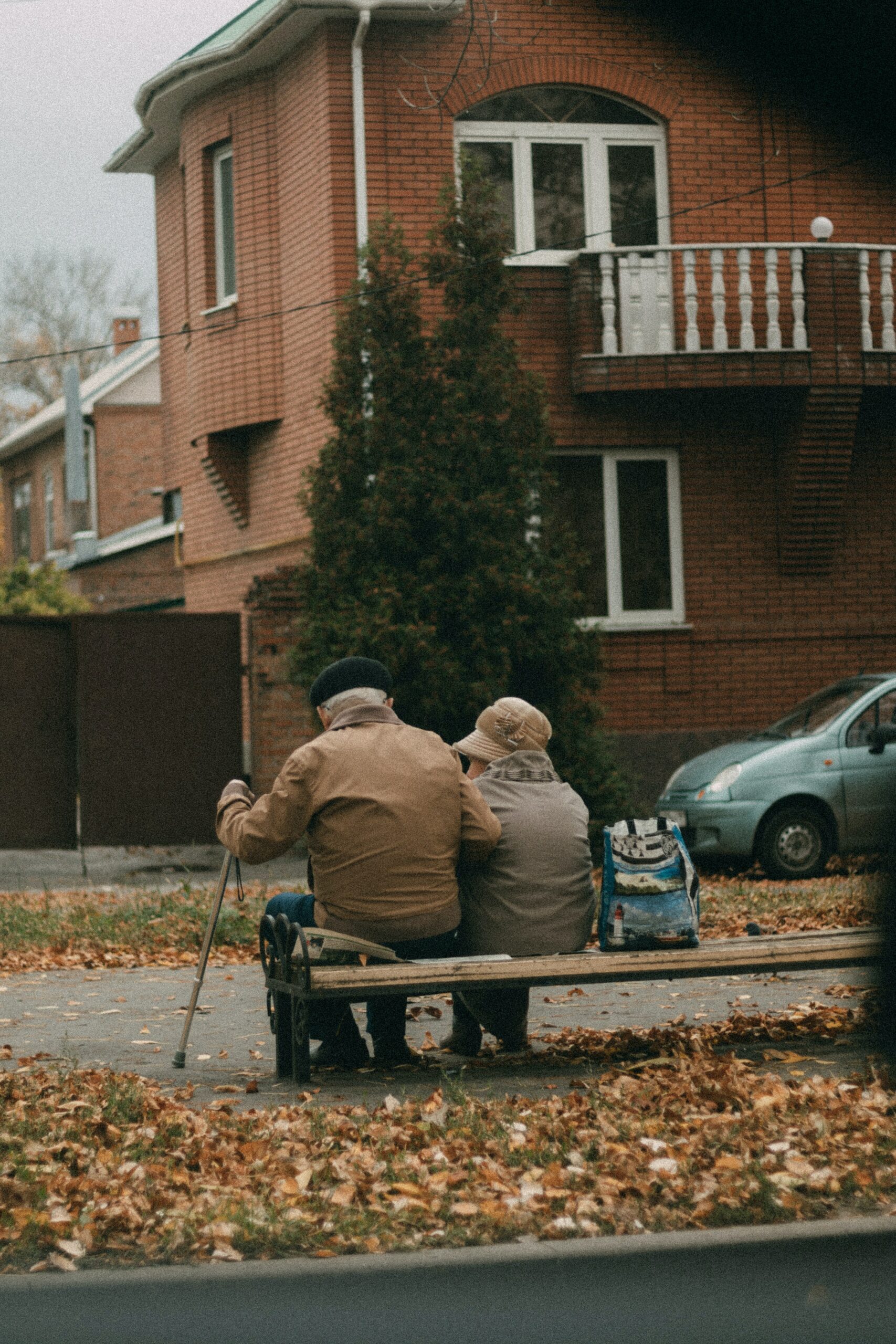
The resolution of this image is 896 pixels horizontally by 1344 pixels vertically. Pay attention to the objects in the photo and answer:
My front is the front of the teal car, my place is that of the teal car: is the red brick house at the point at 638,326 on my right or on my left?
on my right

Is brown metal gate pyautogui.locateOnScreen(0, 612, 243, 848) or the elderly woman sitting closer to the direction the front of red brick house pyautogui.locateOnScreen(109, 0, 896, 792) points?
the elderly woman sitting

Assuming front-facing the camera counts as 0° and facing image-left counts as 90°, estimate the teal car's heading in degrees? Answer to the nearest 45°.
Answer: approximately 45°

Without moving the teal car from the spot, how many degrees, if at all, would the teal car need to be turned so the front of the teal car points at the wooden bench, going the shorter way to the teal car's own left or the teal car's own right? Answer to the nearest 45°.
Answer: approximately 45° to the teal car's own left

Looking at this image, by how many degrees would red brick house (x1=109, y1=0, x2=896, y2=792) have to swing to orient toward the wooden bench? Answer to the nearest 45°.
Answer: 0° — it already faces it

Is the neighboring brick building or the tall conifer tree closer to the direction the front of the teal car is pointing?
the tall conifer tree

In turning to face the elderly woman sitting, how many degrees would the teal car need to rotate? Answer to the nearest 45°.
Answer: approximately 45° to its left

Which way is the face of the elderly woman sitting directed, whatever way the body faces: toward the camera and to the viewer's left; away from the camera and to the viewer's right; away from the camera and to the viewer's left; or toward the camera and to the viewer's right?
away from the camera and to the viewer's left

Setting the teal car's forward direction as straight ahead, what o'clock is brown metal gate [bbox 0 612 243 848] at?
The brown metal gate is roughly at 2 o'clock from the teal car.
